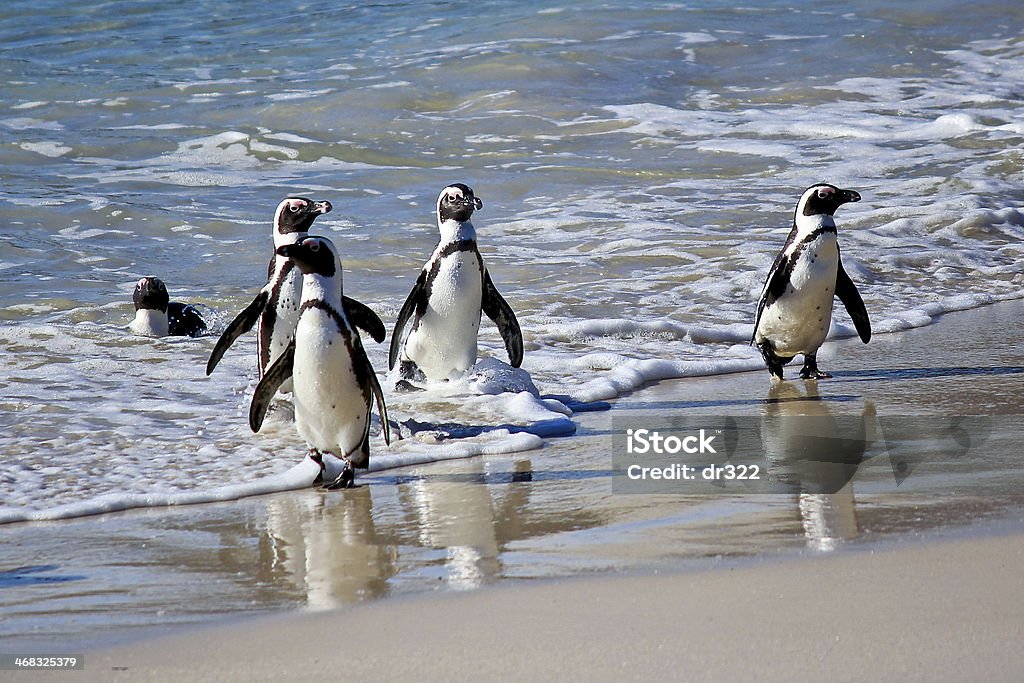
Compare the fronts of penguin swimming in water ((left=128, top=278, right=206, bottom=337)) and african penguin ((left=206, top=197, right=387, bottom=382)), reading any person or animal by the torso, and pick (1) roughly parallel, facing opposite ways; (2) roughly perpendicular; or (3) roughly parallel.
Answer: roughly perpendicular

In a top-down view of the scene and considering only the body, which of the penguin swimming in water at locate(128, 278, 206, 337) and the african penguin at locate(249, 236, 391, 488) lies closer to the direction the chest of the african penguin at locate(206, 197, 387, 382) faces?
the african penguin

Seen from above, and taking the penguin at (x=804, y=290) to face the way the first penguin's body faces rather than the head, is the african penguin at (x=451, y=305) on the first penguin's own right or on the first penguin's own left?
on the first penguin's own right

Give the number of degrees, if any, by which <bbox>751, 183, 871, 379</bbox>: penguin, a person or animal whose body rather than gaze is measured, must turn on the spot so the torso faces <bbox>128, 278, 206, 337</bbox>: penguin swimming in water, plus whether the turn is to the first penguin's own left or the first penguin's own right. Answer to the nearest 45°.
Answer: approximately 135° to the first penguin's own right

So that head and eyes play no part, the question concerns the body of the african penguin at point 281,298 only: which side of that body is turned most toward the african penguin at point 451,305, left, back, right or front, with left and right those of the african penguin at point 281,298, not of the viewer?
left

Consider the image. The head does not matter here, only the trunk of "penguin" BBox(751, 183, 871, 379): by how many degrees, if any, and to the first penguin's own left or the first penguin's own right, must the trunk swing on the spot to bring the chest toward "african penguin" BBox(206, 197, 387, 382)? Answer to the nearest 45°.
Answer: approximately 90° to the first penguin's own right

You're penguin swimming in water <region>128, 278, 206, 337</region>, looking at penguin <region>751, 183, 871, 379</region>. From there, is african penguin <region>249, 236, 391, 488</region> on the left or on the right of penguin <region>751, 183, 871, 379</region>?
right
